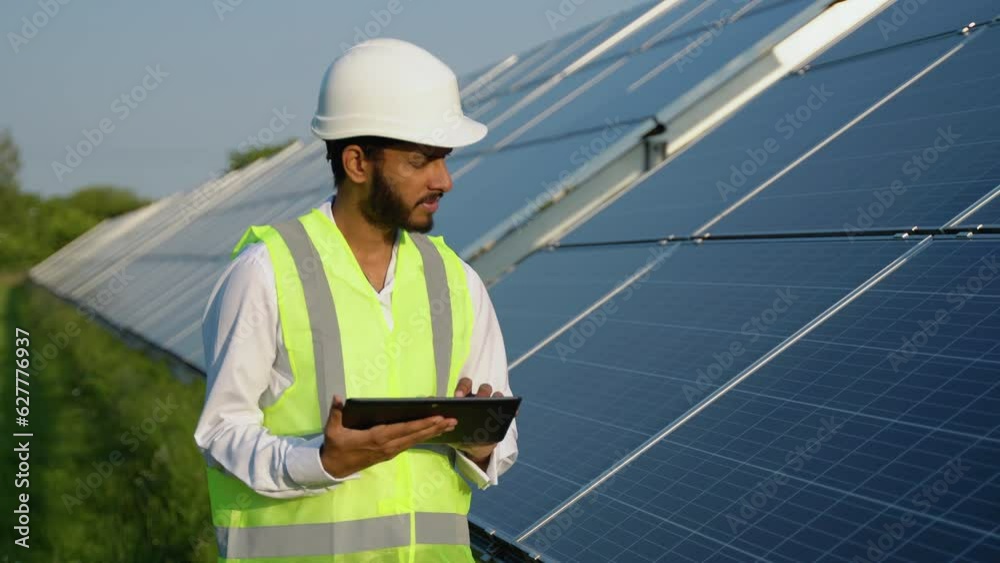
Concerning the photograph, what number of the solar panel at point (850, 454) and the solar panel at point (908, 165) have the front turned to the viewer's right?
0

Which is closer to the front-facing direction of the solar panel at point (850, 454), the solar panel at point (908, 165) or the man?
the man

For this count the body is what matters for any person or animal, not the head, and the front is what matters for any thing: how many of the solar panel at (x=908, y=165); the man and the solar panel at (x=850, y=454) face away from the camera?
0

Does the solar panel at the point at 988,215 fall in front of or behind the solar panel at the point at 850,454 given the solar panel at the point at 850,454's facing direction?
behind

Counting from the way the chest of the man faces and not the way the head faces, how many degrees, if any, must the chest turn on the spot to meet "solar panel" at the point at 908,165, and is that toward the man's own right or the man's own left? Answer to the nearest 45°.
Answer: approximately 90° to the man's own left

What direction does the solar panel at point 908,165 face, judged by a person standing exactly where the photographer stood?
facing the viewer and to the left of the viewer

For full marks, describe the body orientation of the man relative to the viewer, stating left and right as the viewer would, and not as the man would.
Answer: facing the viewer and to the right of the viewer

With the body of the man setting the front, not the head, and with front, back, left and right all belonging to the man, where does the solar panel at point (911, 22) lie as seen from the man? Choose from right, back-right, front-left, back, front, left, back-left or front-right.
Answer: left

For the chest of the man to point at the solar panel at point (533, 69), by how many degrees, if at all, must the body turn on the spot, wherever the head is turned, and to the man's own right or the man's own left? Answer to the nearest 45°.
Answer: approximately 135° to the man's own left

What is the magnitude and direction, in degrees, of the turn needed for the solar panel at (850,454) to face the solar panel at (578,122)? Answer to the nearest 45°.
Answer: approximately 135° to its right
